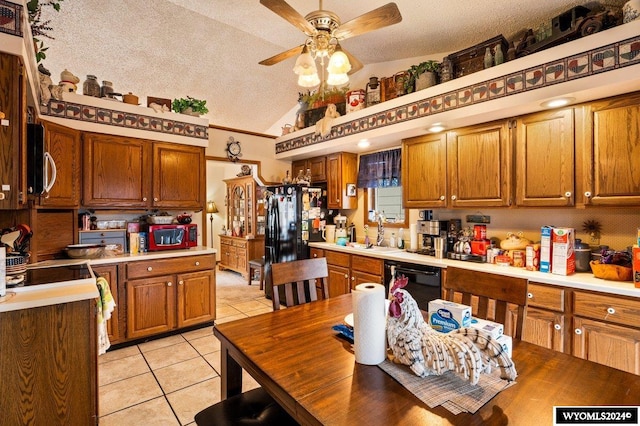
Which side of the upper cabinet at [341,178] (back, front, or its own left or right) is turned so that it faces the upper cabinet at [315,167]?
right

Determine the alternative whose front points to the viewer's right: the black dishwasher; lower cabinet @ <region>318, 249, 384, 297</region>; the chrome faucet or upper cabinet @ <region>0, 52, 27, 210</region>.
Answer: the upper cabinet

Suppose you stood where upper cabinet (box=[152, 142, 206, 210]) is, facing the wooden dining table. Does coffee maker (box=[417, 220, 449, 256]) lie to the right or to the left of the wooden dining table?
left

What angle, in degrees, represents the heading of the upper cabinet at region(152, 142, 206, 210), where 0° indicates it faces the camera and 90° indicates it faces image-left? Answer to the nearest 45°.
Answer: approximately 0°

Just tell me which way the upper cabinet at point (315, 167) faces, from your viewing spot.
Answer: facing the viewer and to the left of the viewer

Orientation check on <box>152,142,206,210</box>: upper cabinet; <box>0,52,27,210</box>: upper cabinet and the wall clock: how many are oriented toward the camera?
2

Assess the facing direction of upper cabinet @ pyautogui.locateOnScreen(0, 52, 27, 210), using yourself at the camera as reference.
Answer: facing to the right of the viewer

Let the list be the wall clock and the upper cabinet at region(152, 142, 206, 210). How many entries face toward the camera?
2

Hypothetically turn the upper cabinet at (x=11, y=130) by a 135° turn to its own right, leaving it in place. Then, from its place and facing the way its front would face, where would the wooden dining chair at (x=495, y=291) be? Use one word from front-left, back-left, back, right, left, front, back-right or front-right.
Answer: left
